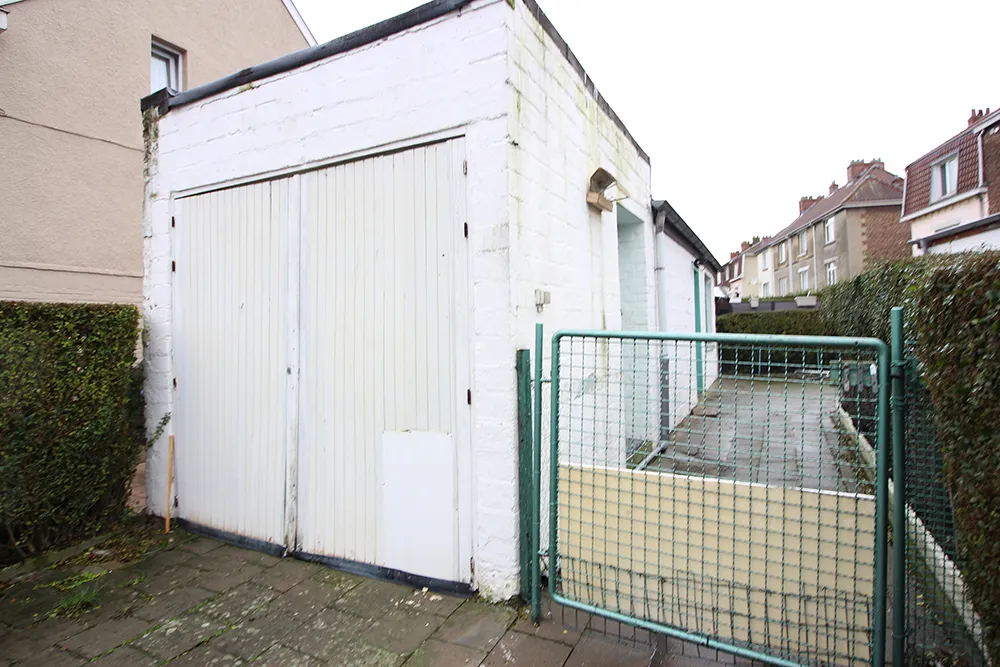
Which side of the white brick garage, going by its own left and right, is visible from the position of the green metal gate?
left

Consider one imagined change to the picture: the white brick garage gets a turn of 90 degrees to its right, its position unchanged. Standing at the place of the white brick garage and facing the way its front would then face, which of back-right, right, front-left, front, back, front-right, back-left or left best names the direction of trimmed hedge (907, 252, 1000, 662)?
back

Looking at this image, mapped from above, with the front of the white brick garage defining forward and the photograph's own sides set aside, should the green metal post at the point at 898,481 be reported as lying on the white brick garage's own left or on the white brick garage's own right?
on the white brick garage's own left

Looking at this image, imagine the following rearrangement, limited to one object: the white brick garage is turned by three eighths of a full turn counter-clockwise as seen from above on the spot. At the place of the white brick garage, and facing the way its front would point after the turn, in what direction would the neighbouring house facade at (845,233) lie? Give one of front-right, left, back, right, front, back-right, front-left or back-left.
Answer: front-left

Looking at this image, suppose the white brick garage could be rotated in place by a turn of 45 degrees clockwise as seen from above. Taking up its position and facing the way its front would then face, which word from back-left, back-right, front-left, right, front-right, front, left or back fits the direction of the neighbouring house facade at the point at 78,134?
front-right

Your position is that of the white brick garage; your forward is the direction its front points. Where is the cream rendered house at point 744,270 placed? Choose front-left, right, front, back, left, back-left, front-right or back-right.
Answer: back

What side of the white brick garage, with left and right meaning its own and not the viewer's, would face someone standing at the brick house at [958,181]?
back

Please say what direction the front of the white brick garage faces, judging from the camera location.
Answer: facing the viewer and to the left of the viewer
